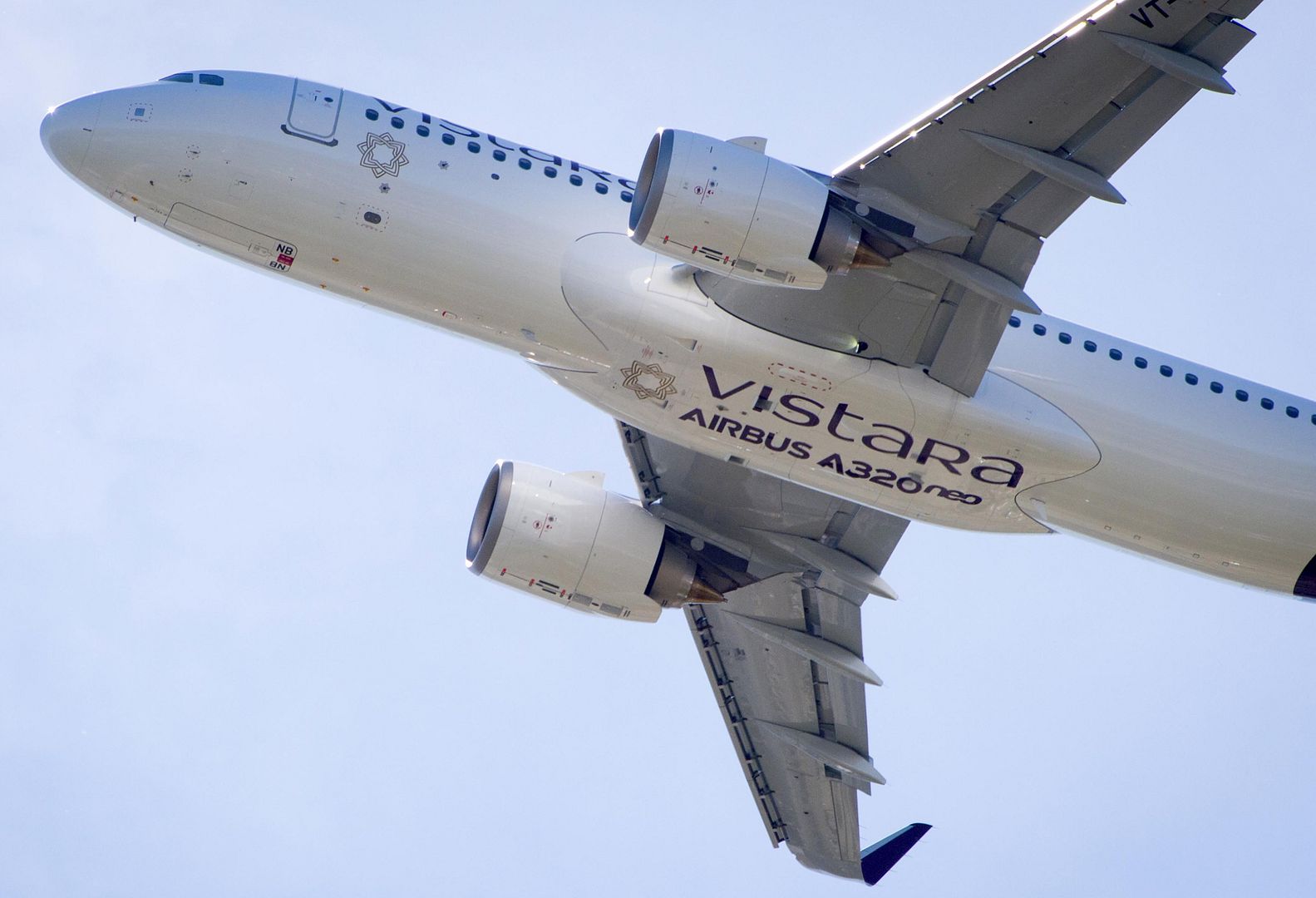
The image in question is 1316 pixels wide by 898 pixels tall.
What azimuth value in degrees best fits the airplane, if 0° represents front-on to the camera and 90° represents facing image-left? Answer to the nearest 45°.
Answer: approximately 90°
